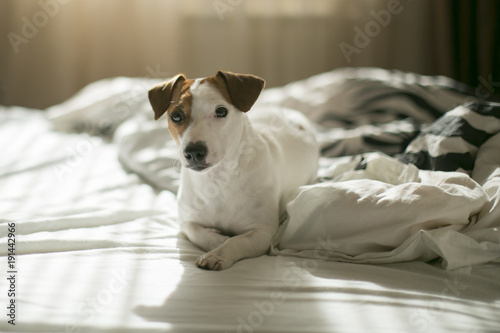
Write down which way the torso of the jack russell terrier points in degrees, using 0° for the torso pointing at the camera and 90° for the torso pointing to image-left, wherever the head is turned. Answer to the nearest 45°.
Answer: approximately 45°
